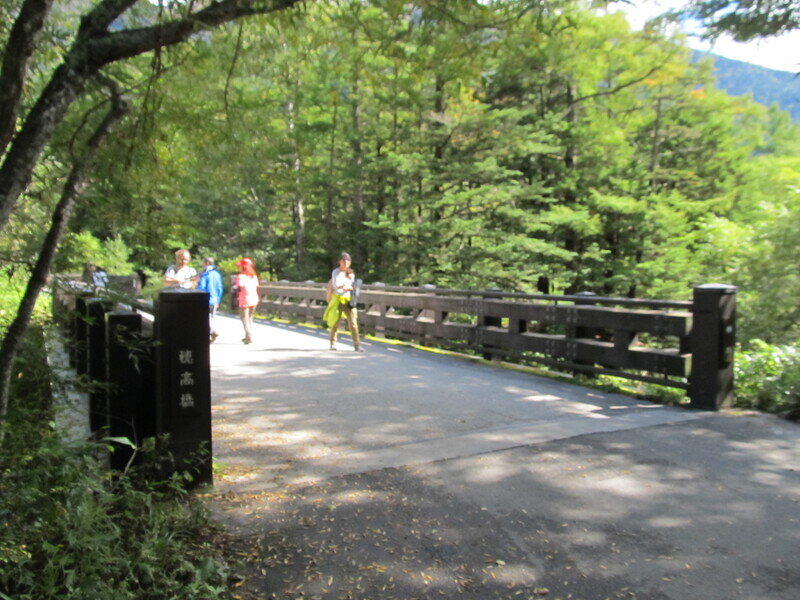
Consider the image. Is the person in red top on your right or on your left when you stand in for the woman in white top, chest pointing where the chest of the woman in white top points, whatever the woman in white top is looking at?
on your right

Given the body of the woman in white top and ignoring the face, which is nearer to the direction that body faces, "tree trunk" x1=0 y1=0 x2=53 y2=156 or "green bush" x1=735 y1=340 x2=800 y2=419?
the tree trunk

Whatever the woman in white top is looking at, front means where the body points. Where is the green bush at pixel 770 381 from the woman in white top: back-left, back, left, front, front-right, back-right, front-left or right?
front-left

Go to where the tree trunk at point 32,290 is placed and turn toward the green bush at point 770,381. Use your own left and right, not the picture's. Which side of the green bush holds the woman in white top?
left

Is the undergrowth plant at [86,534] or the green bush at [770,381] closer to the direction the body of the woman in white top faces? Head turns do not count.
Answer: the undergrowth plant

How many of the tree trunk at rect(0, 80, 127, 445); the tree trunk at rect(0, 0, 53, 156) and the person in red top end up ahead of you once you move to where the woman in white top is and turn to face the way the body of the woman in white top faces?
2

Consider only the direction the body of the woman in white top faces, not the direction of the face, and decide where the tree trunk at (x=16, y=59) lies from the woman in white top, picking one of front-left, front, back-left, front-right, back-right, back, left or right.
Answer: front

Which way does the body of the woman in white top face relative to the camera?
toward the camera

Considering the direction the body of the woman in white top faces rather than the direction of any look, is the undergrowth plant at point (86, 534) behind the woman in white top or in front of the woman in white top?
in front
